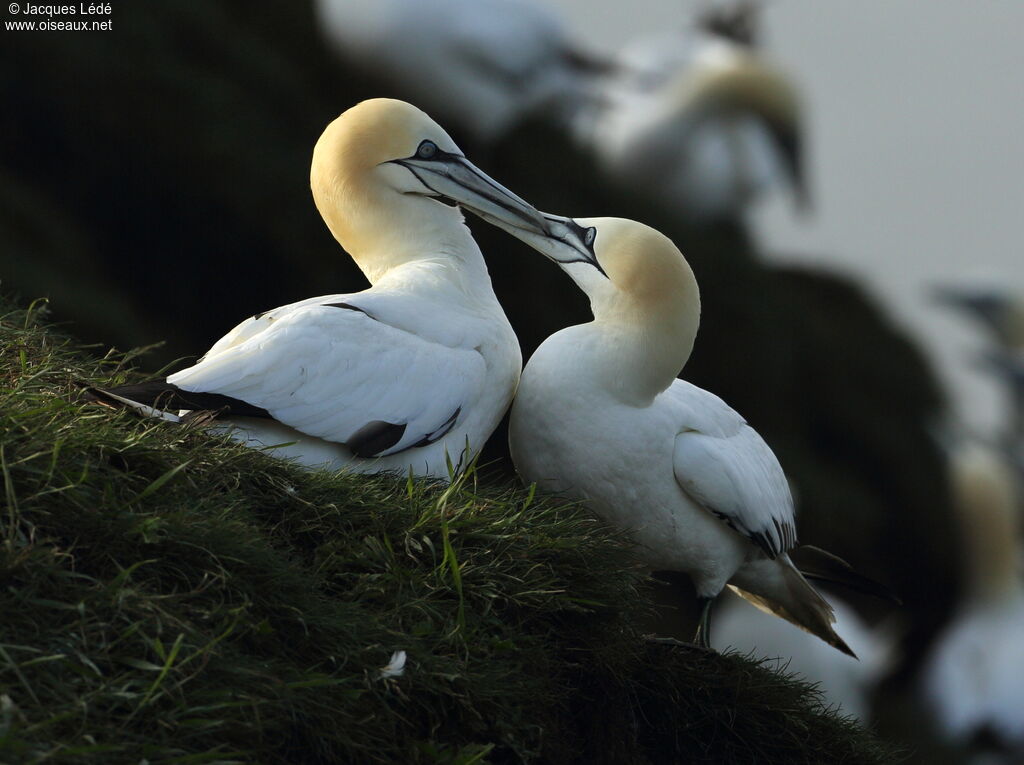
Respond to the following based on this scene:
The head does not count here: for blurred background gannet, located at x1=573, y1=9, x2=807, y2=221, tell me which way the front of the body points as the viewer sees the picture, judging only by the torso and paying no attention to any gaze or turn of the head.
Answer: to the viewer's right

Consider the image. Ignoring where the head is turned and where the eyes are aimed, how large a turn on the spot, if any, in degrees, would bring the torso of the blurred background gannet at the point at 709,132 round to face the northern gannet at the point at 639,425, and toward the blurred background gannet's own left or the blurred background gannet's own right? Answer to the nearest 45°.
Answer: approximately 90° to the blurred background gannet's own right

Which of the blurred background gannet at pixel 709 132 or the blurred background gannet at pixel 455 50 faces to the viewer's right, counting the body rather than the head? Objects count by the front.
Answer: the blurred background gannet at pixel 709 132

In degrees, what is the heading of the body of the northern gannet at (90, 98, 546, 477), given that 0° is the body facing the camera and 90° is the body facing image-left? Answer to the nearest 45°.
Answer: approximately 270°

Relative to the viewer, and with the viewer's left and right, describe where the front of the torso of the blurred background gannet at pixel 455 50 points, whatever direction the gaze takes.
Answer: facing to the left of the viewer

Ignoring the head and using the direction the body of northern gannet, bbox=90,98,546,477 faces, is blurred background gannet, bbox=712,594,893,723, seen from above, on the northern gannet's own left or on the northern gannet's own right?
on the northern gannet's own left

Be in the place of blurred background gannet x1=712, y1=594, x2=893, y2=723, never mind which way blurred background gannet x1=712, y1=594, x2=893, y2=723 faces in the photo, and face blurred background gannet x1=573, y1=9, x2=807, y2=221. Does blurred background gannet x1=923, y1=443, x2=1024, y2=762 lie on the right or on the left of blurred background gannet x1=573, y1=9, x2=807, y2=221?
right

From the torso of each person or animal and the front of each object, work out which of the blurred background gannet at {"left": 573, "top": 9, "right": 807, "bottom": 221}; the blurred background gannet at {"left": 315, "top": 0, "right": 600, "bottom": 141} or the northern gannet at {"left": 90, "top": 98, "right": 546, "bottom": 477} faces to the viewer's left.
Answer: the blurred background gannet at {"left": 315, "top": 0, "right": 600, "bottom": 141}
